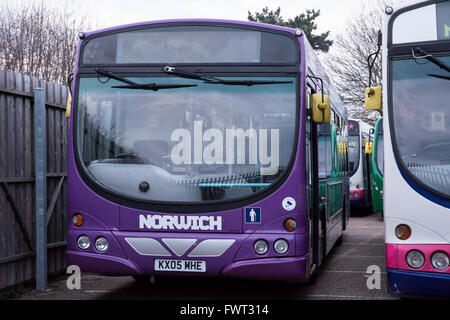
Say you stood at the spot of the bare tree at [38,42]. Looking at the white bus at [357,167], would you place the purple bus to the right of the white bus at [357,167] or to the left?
right

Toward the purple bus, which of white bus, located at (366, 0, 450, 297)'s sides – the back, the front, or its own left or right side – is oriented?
right

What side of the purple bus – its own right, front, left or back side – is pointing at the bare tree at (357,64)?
back

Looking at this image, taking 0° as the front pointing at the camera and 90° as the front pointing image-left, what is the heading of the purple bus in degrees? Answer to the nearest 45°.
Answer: approximately 0°

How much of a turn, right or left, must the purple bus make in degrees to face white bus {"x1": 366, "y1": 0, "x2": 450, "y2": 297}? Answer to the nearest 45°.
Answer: approximately 90° to its left

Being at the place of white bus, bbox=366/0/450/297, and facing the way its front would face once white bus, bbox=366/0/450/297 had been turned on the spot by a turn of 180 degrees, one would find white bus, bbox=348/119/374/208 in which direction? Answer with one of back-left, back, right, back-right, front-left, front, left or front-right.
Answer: front

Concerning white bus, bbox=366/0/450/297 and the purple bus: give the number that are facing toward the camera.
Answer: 2

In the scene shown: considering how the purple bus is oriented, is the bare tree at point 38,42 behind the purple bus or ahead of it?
behind

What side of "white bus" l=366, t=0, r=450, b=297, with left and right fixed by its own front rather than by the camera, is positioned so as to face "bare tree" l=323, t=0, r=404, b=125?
back
